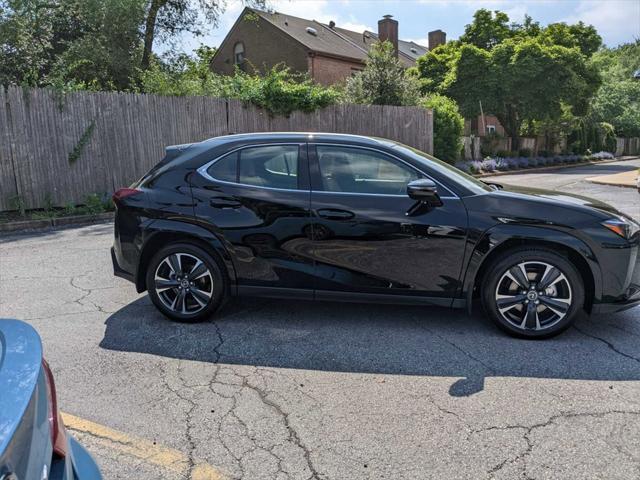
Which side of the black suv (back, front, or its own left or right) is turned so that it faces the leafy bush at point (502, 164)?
left

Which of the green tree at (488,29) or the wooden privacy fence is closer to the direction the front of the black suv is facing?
the green tree

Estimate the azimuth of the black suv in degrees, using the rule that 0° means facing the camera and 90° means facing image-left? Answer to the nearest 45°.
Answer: approximately 270°

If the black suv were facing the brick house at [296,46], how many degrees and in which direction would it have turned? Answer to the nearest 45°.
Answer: approximately 90° to its left

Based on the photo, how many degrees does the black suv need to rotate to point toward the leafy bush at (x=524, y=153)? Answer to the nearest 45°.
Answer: approximately 90° to its left

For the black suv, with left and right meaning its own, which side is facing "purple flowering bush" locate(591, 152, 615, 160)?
left

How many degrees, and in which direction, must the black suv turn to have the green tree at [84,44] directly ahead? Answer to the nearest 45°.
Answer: approximately 135° to its left

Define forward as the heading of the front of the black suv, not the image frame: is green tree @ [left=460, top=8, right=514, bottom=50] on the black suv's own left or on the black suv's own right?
on the black suv's own left

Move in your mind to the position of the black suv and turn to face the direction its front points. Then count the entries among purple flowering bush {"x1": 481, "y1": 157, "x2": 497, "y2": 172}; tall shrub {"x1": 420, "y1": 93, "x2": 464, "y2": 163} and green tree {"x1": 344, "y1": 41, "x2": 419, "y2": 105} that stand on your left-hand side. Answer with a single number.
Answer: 3

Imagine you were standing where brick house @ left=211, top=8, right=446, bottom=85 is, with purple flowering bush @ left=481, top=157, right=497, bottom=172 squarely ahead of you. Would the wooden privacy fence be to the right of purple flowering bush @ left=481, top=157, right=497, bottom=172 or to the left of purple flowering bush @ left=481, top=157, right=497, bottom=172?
right
